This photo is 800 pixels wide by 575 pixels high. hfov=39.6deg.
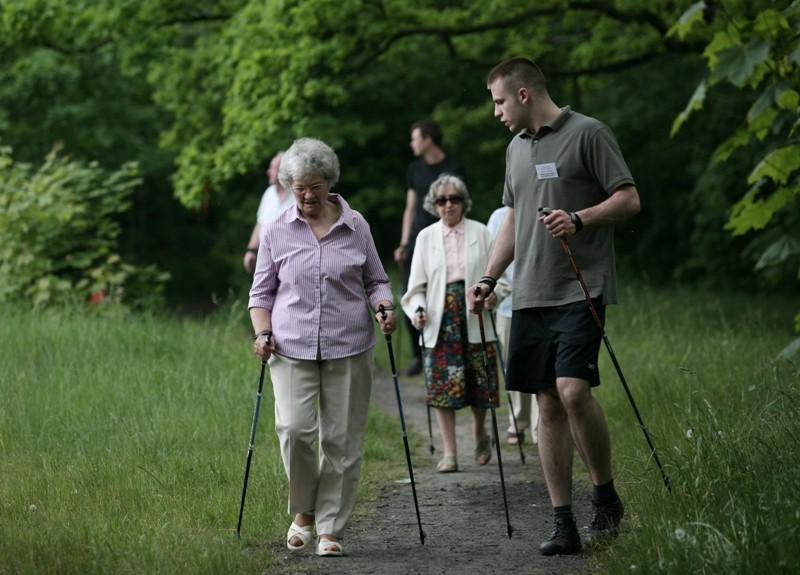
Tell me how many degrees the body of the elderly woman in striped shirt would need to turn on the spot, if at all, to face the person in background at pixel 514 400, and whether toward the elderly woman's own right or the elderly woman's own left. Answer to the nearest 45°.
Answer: approximately 135° to the elderly woman's own left

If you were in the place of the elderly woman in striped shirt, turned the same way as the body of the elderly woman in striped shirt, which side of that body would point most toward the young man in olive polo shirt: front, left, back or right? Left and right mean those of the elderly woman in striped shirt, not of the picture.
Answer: left

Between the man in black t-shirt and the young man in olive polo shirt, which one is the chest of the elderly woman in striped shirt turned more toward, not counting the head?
the young man in olive polo shirt

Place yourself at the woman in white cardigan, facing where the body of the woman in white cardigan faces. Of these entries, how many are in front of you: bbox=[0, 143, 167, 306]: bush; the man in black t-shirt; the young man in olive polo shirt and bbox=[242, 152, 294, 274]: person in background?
1

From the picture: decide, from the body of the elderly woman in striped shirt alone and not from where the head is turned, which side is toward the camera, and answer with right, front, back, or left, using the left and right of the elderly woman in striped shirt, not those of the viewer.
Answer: front

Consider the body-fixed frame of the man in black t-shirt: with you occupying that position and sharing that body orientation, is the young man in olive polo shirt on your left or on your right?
on your left

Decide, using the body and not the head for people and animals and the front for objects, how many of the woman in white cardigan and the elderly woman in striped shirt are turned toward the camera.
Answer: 2

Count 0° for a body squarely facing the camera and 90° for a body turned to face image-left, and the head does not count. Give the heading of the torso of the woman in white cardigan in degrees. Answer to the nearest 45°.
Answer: approximately 0°

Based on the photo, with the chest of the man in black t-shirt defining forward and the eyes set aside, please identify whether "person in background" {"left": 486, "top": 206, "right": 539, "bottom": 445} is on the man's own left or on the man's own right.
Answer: on the man's own left

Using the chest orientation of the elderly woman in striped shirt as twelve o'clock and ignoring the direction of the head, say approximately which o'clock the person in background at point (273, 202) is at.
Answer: The person in background is roughly at 6 o'clock from the elderly woman in striped shirt.

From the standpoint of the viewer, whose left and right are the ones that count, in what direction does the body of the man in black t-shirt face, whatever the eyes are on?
facing the viewer and to the left of the viewer
